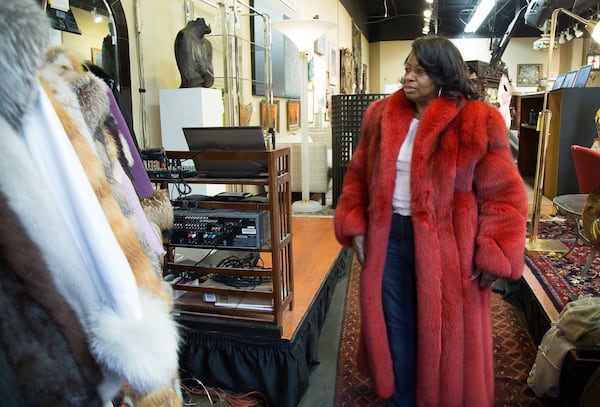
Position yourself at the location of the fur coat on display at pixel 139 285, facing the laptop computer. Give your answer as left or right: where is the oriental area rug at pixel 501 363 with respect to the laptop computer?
right

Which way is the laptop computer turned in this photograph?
away from the camera

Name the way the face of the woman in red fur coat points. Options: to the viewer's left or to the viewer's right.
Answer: to the viewer's left

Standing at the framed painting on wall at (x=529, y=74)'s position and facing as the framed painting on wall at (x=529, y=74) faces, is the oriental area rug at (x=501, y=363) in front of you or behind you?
in front

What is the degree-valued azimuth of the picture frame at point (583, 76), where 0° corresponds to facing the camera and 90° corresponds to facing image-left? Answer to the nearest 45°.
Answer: approximately 45°

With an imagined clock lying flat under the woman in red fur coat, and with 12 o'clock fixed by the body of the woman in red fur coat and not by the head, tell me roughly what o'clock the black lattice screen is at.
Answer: The black lattice screen is roughly at 4 o'clock from the woman in red fur coat.

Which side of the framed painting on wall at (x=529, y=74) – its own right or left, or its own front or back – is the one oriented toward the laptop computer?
front

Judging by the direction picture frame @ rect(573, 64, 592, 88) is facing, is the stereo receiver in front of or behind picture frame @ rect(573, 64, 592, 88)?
in front

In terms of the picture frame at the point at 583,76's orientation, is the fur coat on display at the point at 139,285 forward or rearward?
forward
